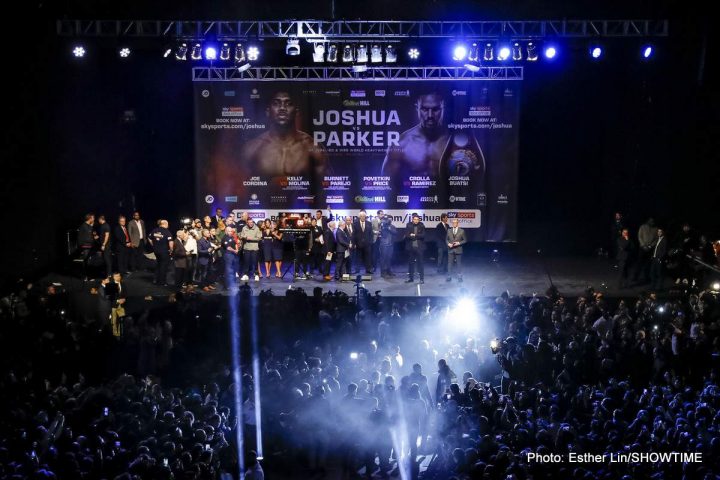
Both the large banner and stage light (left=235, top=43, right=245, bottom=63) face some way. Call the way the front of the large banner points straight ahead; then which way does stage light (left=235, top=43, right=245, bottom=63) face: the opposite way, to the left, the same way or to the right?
the same way

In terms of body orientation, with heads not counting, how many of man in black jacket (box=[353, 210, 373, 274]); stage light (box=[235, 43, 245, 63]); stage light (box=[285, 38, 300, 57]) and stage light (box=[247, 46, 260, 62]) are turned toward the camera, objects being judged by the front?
4

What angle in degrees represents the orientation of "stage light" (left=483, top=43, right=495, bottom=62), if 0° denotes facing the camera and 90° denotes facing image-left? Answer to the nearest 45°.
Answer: approximately 0°

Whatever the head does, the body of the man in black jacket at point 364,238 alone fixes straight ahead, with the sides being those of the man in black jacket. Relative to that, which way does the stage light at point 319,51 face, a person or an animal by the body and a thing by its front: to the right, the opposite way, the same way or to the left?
the same way

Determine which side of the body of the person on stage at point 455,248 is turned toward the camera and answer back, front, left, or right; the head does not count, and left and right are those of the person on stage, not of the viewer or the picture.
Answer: front

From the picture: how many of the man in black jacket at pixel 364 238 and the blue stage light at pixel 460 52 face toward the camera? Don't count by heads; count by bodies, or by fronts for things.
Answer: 2

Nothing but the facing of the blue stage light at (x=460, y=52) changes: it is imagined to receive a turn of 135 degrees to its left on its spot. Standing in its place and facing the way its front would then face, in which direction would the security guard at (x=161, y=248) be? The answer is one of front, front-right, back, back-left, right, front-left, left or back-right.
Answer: back-left

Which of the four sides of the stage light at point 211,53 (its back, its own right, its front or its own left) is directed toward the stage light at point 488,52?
left

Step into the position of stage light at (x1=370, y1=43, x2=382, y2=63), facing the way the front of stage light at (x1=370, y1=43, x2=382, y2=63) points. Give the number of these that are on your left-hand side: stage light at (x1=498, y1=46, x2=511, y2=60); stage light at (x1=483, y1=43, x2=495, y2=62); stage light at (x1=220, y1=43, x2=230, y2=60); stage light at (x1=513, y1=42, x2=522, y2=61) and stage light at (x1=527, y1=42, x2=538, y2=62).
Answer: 4

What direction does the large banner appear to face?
toward the camera

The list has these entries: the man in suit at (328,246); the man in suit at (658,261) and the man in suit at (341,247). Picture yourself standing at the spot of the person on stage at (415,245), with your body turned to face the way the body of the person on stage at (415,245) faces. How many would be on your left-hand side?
1

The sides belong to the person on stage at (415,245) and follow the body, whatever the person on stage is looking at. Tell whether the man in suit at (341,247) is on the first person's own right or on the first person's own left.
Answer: on the first person's own right

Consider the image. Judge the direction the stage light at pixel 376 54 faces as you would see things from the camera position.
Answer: facing the viewer
